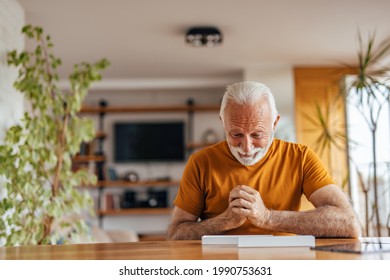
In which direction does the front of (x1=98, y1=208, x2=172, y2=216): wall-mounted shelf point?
toward the camera

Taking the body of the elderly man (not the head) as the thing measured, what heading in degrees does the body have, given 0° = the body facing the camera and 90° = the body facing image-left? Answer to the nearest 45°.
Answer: approximately 0°

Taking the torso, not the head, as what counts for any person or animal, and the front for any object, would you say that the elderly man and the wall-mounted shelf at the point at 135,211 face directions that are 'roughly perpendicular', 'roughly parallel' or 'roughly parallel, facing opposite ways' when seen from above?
roughly parallel

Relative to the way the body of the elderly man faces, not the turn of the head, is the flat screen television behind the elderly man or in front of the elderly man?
behind

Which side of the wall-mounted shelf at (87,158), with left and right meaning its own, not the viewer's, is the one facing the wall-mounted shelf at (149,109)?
left

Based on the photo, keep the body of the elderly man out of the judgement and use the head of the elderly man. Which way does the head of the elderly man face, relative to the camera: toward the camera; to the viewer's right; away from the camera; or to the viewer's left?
toward the camera

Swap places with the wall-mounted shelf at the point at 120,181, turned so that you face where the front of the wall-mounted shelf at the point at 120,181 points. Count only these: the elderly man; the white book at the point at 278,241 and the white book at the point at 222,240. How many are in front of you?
3

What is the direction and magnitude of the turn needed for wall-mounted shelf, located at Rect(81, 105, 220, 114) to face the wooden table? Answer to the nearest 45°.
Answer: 0° — it already faces it

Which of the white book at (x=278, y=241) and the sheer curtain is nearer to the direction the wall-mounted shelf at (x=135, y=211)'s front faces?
the white book

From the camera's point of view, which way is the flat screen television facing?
toward the camera

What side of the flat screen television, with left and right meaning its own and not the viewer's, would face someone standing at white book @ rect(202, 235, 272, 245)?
front

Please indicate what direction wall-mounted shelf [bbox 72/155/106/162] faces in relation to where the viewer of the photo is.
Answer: facing the viewer

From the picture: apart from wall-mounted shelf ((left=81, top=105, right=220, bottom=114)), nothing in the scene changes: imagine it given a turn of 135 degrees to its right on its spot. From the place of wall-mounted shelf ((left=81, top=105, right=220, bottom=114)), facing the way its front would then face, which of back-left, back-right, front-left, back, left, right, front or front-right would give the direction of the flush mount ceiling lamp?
back-left

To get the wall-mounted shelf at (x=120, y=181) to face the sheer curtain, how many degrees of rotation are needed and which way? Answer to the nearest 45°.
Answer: approximately 45° to its left
